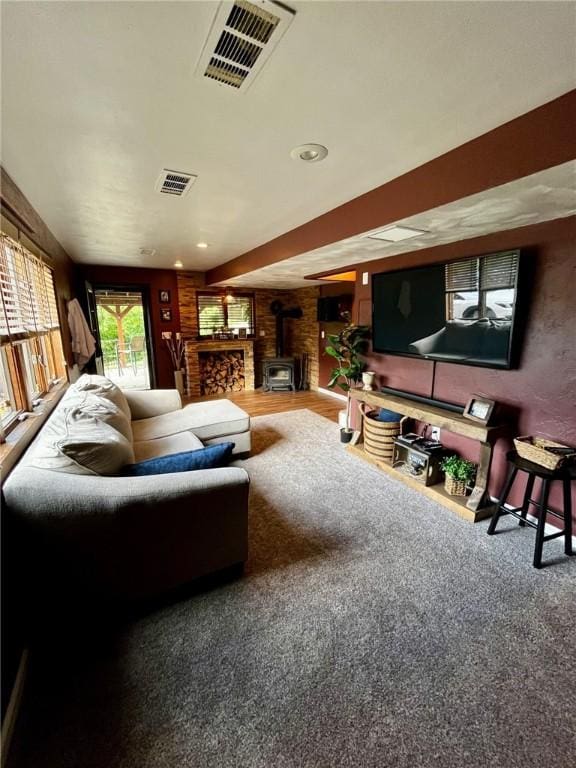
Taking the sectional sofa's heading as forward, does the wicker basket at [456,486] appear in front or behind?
in front

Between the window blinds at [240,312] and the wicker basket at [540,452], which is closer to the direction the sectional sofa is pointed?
the wicker basket

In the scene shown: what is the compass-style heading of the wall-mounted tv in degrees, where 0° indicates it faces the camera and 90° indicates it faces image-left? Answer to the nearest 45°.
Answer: approximately 45°

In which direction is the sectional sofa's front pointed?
to the viewer's right

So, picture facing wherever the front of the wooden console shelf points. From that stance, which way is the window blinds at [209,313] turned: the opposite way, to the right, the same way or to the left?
to the left

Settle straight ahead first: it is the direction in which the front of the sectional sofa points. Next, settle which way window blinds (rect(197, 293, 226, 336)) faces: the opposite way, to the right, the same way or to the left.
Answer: to the right

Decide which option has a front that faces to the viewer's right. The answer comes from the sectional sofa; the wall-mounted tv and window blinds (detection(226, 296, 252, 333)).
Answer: the sectional sofa

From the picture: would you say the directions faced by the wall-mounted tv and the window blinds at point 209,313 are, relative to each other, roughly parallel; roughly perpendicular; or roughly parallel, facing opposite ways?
roughly perpendicular

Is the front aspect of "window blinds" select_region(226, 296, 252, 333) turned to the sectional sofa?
yes

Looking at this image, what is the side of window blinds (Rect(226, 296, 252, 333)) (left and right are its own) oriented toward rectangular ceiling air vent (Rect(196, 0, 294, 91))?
front

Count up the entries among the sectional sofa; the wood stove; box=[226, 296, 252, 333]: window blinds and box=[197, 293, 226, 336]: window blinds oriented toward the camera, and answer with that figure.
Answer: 3

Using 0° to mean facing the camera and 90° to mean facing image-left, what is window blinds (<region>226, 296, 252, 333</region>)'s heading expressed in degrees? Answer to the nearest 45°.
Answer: approximately 0°
